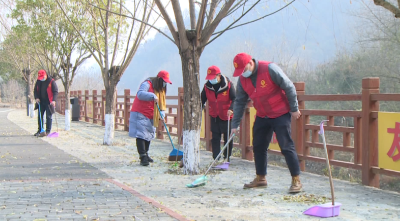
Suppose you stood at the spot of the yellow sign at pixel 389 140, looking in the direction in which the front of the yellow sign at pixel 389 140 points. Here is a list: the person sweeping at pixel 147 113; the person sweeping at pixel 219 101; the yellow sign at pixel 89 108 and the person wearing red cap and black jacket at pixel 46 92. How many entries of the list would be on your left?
0

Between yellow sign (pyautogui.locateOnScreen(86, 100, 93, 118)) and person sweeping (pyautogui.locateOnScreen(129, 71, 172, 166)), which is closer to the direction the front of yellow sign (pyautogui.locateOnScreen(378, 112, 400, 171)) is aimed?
the person sweeping

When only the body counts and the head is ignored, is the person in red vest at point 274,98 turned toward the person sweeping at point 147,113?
no

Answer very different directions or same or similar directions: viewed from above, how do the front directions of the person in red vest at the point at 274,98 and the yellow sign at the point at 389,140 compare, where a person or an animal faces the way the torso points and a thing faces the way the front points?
same or similar directions

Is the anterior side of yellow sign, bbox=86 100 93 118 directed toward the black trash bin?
no

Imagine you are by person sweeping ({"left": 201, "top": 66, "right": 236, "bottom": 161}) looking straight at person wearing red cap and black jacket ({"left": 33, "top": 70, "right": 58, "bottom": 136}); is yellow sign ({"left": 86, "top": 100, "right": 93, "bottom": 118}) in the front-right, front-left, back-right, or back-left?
front-right

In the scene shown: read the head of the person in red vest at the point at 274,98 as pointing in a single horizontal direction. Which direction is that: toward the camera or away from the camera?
toward the camera

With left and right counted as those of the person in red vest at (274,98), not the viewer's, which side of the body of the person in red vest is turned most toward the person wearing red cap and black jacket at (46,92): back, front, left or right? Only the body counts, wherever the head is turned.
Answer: right

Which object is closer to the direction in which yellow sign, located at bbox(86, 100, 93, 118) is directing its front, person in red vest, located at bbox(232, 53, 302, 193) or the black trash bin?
the person in red vest

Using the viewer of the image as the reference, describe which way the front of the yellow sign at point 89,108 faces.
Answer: facing the viewer and to the left of the viewer

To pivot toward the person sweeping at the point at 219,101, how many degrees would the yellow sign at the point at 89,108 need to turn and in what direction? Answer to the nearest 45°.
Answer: approximately 45° to its left

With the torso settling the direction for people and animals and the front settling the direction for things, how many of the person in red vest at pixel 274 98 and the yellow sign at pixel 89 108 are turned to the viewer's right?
0

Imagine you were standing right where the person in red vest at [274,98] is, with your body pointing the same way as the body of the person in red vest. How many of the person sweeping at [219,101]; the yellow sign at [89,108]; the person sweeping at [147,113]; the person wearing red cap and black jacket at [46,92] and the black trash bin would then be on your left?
0

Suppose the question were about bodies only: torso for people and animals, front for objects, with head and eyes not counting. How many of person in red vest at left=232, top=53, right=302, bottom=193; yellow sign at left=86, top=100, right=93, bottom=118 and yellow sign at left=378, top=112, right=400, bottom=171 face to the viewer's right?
0

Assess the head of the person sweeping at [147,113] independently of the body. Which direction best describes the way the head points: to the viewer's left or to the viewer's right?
to the viewer's right

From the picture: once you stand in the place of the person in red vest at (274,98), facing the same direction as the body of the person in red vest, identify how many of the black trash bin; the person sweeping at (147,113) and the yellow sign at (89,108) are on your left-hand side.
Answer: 0

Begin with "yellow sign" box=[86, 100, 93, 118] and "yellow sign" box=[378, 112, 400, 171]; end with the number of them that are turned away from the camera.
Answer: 0

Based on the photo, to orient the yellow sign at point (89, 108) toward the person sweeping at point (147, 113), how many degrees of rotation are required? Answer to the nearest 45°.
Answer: approximately 45° to its left
